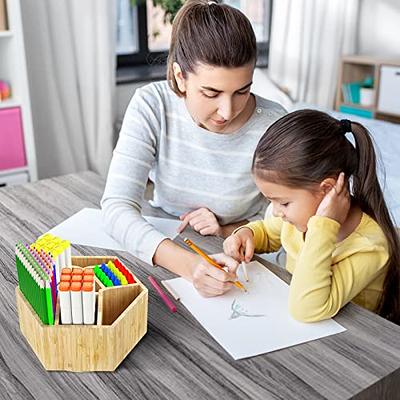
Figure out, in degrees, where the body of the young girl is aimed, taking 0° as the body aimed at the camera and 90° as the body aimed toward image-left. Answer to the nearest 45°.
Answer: approximately 45°

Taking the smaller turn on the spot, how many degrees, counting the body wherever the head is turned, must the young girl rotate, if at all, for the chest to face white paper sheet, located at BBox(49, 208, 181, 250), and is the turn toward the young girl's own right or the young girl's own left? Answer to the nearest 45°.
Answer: approximately 45° to the young girl's own right

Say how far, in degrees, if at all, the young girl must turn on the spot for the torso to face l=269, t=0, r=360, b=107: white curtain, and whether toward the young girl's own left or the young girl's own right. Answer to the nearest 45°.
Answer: approximately 135° to the young girl's own right

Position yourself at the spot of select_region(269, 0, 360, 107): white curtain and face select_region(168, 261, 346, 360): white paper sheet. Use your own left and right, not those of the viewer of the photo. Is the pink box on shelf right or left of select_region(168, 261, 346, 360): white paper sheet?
right

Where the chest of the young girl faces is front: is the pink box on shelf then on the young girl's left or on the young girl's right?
on the young girl's right

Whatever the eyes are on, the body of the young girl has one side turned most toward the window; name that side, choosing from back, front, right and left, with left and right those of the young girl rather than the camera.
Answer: right
